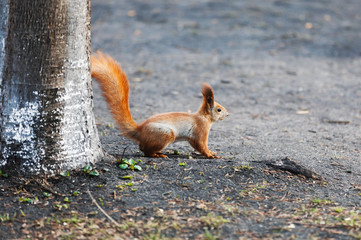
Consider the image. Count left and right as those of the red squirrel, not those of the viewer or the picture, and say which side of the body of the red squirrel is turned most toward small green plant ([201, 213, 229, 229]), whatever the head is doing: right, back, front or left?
right

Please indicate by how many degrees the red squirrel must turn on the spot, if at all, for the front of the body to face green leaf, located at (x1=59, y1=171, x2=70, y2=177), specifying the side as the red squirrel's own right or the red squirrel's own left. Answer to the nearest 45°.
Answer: approximately 135° to the red squirrel's own right

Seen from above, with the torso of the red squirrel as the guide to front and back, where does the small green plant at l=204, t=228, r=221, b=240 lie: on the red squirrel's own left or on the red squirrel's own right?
on the red squirrel's own right

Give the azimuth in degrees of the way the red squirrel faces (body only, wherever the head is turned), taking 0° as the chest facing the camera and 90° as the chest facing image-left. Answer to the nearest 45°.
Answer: approximately 270°

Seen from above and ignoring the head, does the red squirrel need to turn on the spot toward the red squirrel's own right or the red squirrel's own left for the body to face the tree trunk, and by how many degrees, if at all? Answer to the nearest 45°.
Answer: approximately 135° to the red squirrel's own right

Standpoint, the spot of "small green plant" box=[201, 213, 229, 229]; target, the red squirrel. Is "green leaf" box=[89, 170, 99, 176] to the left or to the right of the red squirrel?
left

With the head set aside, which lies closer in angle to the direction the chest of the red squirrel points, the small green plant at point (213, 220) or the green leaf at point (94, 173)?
the small green plant

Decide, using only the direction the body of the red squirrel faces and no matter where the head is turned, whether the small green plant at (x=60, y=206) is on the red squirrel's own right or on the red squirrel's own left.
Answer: on the red squirrel's own right

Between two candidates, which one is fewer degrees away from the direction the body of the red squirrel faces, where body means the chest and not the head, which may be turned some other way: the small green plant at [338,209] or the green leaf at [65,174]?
the small green plant
